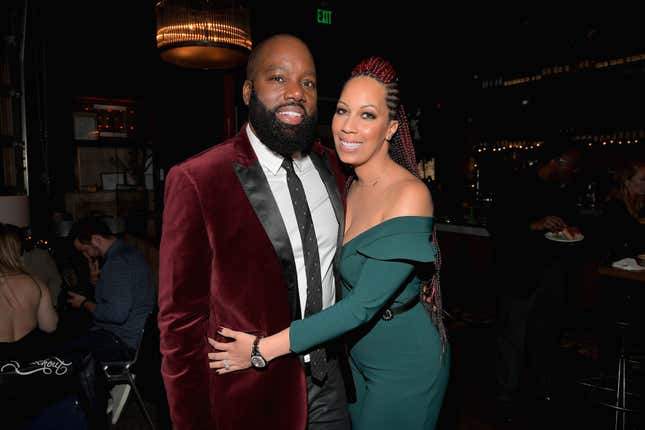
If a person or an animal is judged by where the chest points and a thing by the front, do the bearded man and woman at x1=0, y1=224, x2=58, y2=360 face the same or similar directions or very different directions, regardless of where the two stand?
very different directions

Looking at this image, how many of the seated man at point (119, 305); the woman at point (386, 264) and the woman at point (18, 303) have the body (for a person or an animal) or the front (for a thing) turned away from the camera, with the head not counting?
1

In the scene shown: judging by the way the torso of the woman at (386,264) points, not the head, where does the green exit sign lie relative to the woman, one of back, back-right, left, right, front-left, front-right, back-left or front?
back-right

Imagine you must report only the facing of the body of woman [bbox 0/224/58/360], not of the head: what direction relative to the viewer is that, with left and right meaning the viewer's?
facing away from the viewer

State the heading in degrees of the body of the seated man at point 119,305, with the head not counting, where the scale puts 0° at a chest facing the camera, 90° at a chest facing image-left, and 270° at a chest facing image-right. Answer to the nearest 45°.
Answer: approximately 90°

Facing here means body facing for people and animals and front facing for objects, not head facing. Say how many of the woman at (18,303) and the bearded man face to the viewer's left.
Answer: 0

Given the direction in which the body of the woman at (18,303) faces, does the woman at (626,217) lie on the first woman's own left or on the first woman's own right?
on the first woman's own right

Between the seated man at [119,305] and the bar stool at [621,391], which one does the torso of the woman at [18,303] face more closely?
the seated man

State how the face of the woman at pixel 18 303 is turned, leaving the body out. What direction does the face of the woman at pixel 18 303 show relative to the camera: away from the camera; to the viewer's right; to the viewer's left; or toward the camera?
away from the camera

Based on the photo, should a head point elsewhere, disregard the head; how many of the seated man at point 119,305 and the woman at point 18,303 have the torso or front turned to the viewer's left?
1

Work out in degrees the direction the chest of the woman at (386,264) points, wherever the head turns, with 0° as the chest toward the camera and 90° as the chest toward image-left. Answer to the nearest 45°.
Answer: approximately 45°

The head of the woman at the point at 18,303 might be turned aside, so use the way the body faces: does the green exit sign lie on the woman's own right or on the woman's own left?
on the woman's own right

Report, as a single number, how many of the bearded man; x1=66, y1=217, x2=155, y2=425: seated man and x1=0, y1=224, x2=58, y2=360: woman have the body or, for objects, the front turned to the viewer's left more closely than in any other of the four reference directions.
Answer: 1

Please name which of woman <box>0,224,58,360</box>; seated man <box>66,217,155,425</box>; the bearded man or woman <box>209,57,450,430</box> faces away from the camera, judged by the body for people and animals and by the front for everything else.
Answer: woman <box>0,224,58,360</box>

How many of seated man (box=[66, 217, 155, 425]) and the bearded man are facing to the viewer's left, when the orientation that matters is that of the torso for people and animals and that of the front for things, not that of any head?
1

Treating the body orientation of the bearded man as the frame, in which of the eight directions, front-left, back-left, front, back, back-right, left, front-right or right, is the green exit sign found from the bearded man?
back-left
